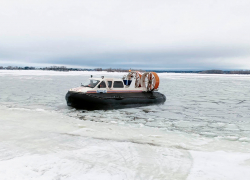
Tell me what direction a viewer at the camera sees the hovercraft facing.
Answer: facing the viewer and to the left of the viewer
